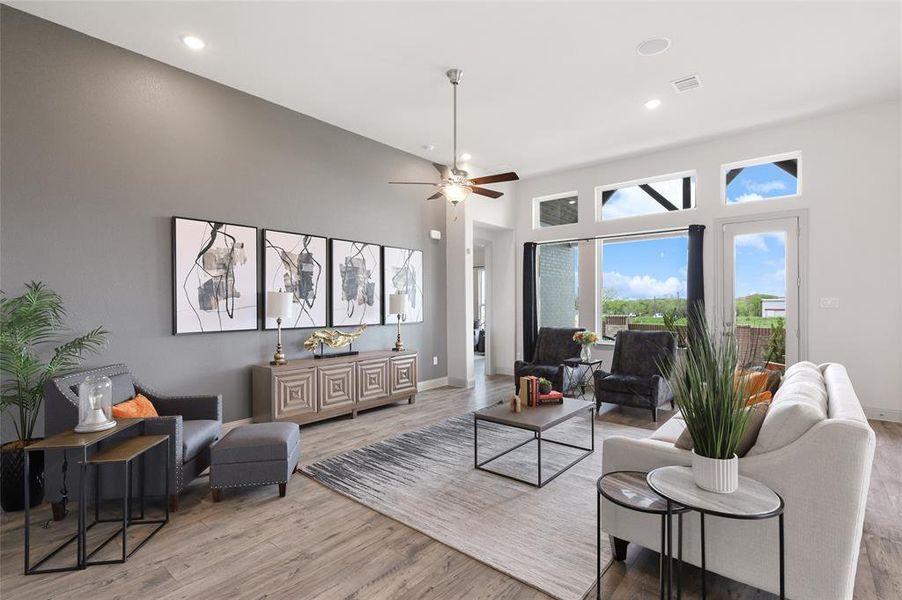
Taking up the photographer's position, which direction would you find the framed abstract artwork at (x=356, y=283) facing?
facing the viewer and to the right of the viewer

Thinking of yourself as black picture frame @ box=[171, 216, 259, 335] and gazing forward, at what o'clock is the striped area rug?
The striped area rug is roughly at 12 o'clock from the black picture frame.

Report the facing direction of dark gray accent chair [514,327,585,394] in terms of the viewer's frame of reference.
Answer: facing the viewer and to the left of the viewer

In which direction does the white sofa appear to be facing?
to the viewer's left

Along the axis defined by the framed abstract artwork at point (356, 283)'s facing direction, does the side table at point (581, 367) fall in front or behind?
in front

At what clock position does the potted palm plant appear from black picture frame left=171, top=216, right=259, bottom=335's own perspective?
The potted palm plant is roughly at 3 o'clock from the black picture frame.

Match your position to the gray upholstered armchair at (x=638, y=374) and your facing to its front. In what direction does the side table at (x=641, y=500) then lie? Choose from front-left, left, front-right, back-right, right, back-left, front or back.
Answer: front-left

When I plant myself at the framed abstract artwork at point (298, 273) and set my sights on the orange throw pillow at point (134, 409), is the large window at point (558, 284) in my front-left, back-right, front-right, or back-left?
back-left

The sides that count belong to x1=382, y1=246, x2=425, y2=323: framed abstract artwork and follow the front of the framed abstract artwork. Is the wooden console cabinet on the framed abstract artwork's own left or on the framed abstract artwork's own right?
on the framed abstract artwork's own right

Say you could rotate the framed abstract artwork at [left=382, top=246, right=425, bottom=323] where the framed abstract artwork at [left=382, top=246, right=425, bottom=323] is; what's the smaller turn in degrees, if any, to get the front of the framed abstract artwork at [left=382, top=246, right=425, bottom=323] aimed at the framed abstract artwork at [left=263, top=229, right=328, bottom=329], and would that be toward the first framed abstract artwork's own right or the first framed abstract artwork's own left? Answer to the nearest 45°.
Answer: approximately 90° to the first framed abstract artwork's own right

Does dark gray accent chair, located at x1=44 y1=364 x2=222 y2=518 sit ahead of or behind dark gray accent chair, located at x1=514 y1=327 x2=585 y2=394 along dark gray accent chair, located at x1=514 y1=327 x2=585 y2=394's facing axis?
ahead

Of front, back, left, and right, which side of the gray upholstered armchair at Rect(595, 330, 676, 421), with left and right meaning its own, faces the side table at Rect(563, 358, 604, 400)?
right

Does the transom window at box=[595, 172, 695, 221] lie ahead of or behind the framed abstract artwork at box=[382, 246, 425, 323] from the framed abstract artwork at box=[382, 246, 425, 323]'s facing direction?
ahead
